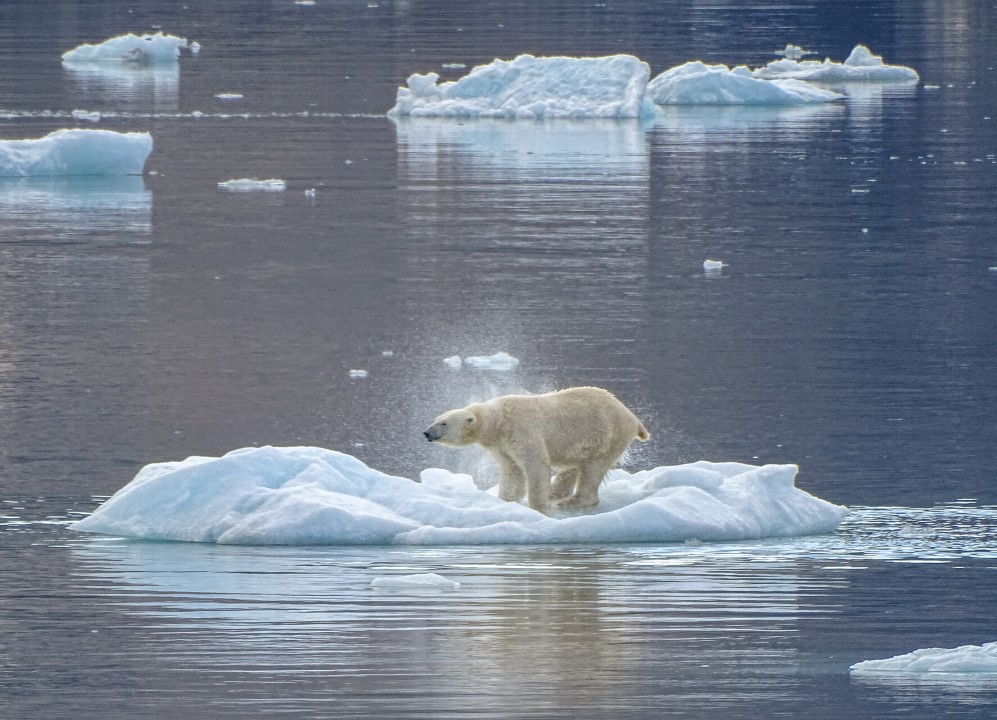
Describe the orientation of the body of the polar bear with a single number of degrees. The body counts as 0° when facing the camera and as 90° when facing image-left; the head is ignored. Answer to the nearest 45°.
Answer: approximately 90°

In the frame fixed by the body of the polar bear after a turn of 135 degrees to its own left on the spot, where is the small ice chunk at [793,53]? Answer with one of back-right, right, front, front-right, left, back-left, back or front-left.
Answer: back-left

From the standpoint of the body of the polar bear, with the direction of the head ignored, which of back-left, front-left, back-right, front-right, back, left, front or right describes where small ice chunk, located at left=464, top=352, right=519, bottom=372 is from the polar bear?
right

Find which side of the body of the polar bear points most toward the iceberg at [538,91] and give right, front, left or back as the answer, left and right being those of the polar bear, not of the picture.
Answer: right

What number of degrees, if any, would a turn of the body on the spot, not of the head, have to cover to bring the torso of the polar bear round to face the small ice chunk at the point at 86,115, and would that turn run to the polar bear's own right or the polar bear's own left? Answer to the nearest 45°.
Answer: approximately 90° to the polar bear's own right

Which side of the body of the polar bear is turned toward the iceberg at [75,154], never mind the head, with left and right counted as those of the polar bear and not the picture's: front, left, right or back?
right

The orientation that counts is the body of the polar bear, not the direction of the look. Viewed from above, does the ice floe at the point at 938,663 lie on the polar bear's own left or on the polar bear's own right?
on the polar bear's own left

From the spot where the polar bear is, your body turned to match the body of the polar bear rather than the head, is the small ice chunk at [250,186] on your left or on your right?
on your right

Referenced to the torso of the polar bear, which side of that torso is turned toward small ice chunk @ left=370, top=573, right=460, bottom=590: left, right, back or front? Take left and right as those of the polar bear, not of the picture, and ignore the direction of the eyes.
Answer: left
